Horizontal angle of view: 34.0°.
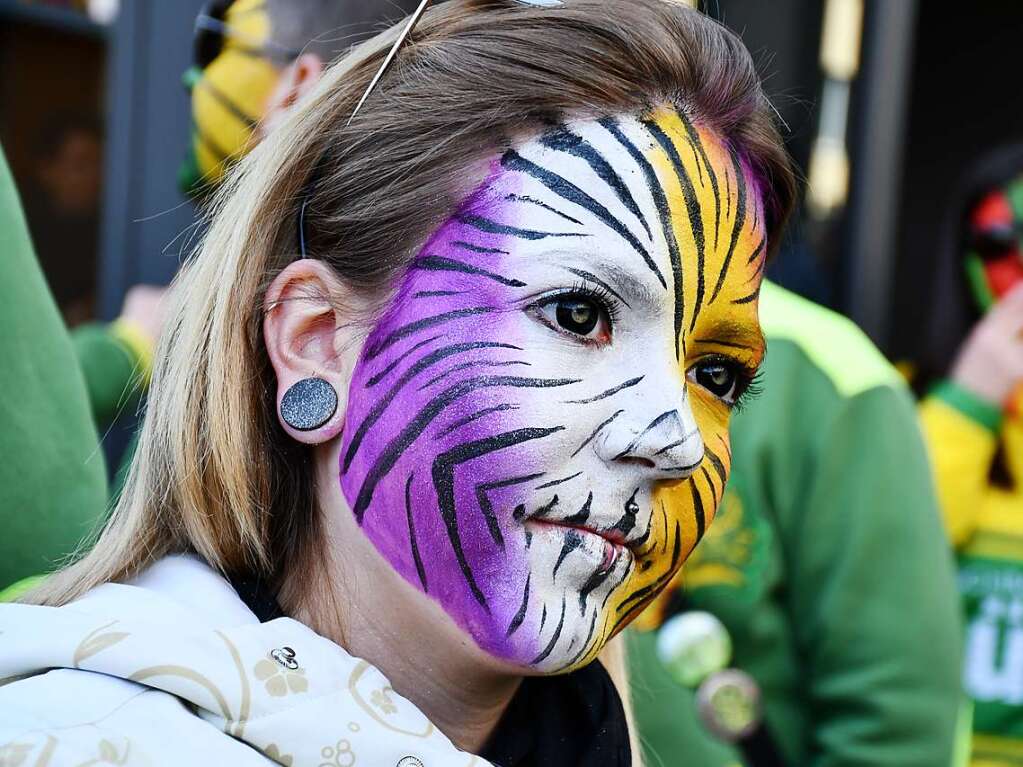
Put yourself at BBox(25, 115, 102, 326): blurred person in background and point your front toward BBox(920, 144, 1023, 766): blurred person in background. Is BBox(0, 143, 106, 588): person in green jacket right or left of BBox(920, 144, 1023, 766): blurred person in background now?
right

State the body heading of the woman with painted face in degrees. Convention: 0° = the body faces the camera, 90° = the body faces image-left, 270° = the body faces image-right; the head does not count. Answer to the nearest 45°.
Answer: approximately 315°

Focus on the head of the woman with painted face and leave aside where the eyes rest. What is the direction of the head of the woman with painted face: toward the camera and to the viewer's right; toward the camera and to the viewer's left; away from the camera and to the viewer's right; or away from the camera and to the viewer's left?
toward the camera and to the viewer's right
